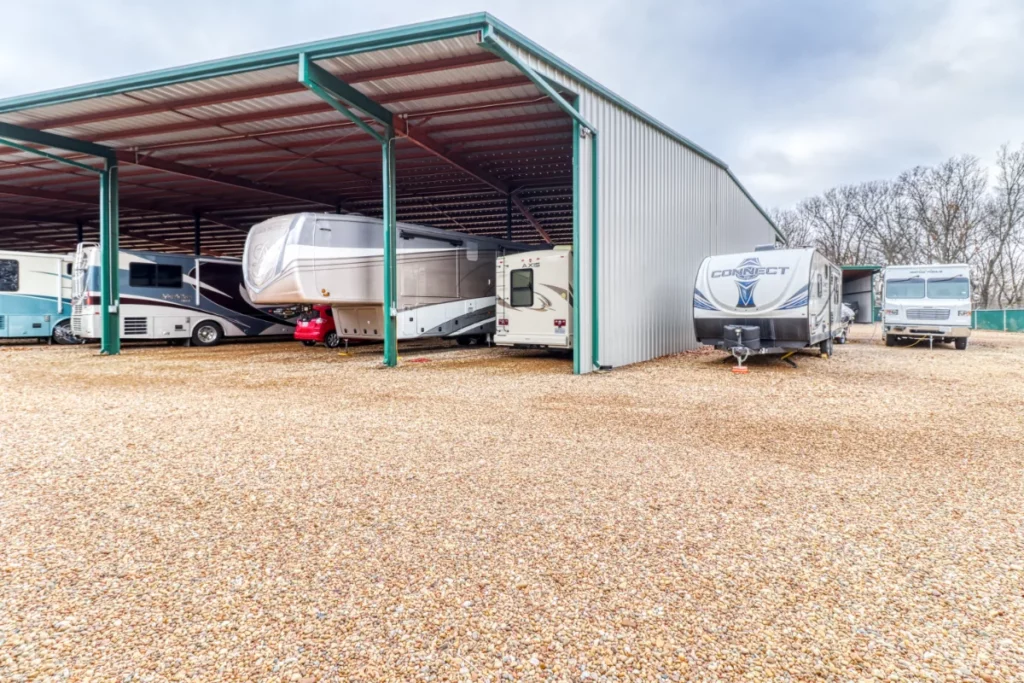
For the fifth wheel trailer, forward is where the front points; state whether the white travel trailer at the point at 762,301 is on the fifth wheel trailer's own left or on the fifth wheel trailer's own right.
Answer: on the fifth wheel trailer's own left

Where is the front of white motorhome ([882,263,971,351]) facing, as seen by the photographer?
facing the viewer

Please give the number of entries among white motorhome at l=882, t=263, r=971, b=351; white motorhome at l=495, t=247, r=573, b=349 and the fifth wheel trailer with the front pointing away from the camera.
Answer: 1

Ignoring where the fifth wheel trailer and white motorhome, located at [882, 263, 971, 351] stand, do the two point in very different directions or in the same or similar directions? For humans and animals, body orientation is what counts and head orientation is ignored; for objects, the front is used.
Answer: same or similar directions

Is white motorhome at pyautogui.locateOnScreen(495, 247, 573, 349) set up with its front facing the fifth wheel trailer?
no

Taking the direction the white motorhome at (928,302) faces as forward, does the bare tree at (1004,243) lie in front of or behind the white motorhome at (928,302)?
behind

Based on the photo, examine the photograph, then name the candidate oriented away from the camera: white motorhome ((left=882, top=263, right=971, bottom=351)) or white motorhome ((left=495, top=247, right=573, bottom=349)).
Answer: the white motorhome ((left=495, top=247, right=573, bottom=349))

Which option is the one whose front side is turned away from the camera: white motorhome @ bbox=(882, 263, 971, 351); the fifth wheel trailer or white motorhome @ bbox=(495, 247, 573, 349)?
the white motorhome @ bbox=(495, 247, 573, 349)

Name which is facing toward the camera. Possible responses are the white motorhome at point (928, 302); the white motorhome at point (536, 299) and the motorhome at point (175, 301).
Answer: the white motorhome at point (928, 302)

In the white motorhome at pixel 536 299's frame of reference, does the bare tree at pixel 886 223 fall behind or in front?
in front

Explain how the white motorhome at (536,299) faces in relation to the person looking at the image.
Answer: facing away from the viewer

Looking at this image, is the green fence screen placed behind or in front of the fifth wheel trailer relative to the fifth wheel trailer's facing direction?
behind

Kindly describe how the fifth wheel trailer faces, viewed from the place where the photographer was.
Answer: facing the viewer and to the left of the viewer
